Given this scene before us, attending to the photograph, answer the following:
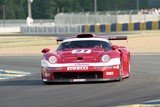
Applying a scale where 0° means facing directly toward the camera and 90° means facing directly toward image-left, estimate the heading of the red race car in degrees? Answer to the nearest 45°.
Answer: approximately 0°
